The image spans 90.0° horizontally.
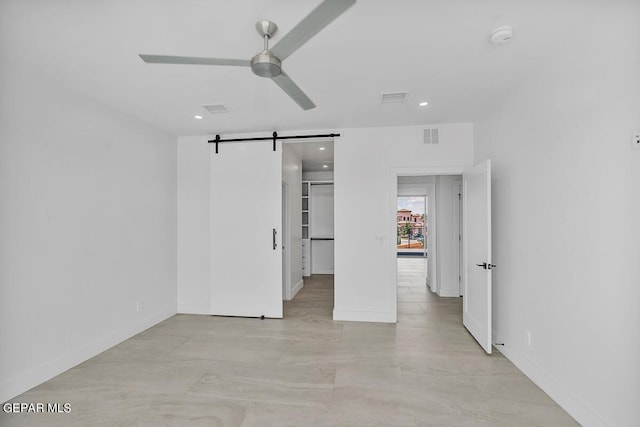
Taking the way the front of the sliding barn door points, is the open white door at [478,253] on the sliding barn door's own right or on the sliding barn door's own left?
on the sliding barn door's own left

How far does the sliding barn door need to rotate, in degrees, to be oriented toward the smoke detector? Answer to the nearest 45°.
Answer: approximately 45° to its left

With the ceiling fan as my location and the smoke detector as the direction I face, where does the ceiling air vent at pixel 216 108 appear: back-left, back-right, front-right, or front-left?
back-left

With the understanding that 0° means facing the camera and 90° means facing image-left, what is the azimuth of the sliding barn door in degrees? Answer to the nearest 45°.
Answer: approximately 0°
